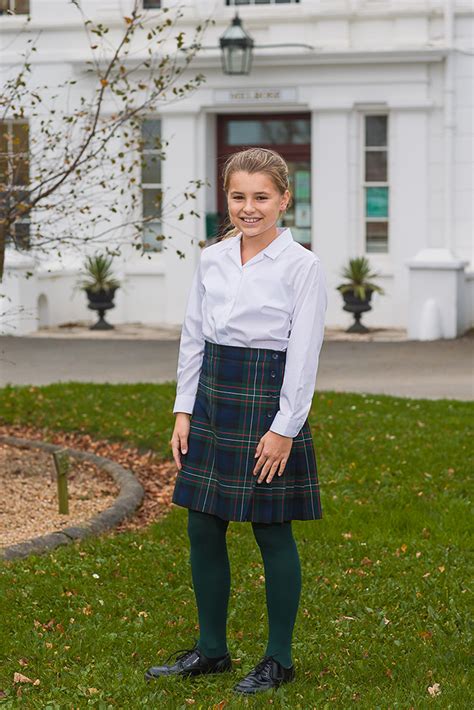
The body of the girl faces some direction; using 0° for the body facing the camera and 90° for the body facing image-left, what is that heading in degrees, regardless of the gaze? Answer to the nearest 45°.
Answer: approximately 45°

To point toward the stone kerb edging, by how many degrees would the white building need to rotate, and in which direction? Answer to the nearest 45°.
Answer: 0° — it already faces it

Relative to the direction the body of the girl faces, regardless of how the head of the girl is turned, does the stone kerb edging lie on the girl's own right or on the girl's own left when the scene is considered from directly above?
on the girl's own right

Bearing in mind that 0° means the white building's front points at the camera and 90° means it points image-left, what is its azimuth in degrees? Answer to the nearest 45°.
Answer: approximately 0°

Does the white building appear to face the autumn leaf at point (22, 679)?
yes

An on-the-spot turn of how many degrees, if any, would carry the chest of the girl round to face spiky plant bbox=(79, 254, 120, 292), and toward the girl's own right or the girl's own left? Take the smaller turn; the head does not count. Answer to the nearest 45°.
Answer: approximately 135° to the girl's own right
